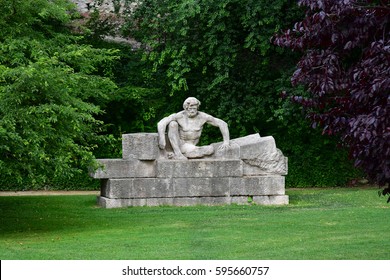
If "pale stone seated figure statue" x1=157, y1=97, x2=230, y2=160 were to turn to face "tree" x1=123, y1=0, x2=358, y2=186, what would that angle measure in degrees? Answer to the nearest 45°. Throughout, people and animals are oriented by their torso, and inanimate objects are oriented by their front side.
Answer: approximately 180°

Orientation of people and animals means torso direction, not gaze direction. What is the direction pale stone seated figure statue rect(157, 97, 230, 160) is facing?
toward the camera
